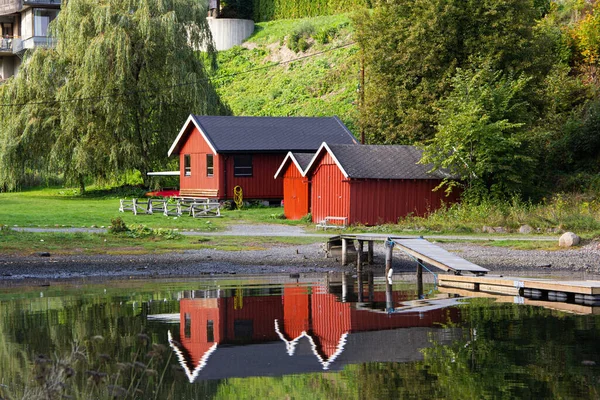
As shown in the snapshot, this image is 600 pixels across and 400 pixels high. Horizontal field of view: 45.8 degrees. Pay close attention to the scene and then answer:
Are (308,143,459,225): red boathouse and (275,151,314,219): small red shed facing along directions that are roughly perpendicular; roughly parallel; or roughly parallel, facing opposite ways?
roughly parallel

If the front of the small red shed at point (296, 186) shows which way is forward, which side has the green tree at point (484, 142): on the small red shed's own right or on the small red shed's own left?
on the small red shed's own left

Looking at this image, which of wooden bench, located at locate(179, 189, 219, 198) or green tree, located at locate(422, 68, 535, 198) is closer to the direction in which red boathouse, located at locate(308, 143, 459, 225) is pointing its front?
the wooden bench

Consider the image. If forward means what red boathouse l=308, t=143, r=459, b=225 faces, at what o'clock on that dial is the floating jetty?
The floating jetty is roughly at 10 o'clock from the red boathouse.

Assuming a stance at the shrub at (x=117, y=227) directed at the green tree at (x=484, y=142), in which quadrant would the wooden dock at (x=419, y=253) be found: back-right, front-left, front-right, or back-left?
front-right

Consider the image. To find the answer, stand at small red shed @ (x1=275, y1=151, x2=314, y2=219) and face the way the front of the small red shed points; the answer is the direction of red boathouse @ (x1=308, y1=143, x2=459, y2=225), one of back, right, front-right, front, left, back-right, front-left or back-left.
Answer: left

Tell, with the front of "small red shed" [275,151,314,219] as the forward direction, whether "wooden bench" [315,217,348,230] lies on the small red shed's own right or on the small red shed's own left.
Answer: on the small red shed's own left

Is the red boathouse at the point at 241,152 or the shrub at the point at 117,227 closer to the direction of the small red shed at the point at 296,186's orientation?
the shrub

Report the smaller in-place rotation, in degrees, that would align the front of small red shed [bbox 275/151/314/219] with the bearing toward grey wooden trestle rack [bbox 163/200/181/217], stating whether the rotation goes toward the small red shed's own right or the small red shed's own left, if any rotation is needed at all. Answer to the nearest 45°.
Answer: approximately 45° to the small red shed's own right

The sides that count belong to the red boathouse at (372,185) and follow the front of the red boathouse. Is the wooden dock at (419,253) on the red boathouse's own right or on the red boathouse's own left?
on the red boathouse's own left

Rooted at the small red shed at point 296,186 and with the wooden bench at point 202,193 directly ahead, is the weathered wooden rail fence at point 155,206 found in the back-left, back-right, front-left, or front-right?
front-left

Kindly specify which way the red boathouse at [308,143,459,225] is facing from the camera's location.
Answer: facing the viewer and to the left of the viewer
